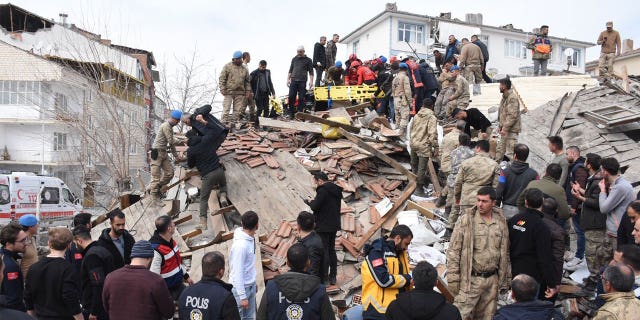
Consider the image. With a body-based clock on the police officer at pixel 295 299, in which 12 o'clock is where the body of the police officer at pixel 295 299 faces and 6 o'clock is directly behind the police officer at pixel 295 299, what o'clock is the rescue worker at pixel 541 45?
the rescue worker at pixel 541 45 is roughly at 1 o'clock from the police officer at pixel 295 299.

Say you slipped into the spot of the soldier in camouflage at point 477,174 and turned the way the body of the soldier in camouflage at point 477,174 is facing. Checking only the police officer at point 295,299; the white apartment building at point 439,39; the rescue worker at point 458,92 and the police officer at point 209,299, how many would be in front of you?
2

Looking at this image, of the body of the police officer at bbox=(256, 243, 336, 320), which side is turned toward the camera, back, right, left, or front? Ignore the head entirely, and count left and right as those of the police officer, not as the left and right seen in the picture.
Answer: back

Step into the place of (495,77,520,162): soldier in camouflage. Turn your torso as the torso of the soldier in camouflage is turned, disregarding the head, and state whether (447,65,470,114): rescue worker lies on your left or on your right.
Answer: on your right

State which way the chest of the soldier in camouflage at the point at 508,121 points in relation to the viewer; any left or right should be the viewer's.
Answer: facing to the left of the viewer

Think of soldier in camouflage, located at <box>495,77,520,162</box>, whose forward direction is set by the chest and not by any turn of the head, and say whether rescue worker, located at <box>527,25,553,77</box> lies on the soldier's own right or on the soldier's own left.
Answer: on the soldier's own right

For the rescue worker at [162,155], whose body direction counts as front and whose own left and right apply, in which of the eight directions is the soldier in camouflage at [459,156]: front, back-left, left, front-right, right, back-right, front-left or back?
front-right

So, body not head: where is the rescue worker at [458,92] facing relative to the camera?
to the viewer's left

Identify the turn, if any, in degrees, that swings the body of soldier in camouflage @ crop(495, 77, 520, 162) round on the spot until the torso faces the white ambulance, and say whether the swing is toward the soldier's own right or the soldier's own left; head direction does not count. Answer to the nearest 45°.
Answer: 0° — they already face it

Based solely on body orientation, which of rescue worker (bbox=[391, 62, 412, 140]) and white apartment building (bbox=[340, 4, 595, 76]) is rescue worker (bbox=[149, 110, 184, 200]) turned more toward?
the rescue worker

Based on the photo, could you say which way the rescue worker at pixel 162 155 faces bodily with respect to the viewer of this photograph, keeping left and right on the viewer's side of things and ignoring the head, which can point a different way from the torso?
facing to the right of the viewer

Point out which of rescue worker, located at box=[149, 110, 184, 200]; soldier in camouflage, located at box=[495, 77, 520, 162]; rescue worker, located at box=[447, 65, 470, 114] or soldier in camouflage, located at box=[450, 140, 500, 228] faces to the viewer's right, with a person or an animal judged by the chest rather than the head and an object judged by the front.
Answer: rescue worker, located at box=[149, 110, 184, 200]

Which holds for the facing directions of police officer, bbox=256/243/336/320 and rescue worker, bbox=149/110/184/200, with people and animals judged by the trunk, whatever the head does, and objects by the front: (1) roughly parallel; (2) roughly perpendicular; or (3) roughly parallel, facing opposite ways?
roughly perpendicular
